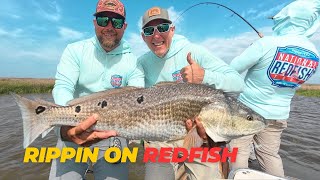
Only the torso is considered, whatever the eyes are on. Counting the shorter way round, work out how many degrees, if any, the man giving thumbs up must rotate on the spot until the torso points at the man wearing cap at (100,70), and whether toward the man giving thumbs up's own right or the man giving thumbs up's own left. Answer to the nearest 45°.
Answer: approximately 90° to the man giving thumbs up's own right

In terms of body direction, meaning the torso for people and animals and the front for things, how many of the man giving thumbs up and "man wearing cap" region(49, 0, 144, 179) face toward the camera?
2

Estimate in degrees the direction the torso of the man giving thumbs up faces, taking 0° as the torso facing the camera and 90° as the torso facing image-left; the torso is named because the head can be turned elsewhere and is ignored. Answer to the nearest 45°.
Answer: approximately 0°

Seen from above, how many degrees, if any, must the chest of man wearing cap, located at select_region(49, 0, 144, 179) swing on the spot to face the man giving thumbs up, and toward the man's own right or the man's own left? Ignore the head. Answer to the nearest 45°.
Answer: approximately 45° to the man's own left

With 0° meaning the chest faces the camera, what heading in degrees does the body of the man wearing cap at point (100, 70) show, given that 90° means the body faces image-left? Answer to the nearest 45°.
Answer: approximately 0°
